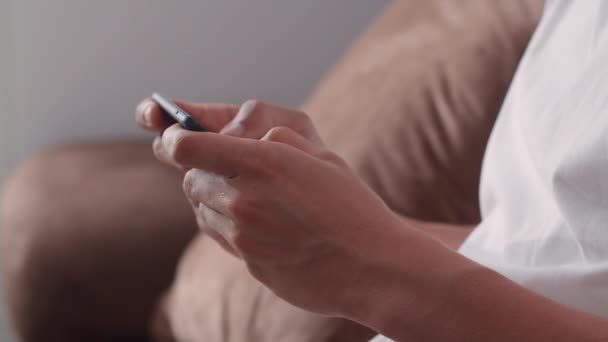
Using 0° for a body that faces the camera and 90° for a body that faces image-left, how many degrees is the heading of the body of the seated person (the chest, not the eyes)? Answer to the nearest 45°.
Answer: approximately 90°
